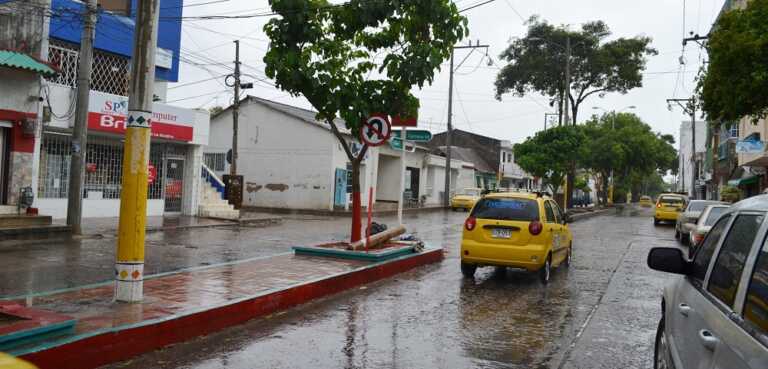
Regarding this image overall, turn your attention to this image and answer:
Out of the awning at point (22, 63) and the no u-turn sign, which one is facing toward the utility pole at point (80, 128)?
the awning

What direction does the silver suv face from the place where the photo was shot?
facing away from the viewer and to the left of the viewer

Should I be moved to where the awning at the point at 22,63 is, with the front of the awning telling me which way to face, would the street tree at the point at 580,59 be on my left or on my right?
on my left

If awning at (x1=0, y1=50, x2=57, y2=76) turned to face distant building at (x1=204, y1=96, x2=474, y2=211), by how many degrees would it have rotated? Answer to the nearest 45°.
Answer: approximately 90° to its left

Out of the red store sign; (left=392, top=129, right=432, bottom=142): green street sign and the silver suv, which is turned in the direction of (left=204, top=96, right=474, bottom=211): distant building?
the silver suv

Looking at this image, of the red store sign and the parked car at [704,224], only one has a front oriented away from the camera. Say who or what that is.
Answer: the parked car

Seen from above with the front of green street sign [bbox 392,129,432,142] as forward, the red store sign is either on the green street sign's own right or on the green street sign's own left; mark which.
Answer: on the green street sign's own right

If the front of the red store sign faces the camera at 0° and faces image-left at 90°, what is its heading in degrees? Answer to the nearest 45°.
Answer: approximately 315°

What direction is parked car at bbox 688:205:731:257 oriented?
away from the camera

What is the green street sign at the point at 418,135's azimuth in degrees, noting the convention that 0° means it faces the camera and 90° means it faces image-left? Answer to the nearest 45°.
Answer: approximately 0°
